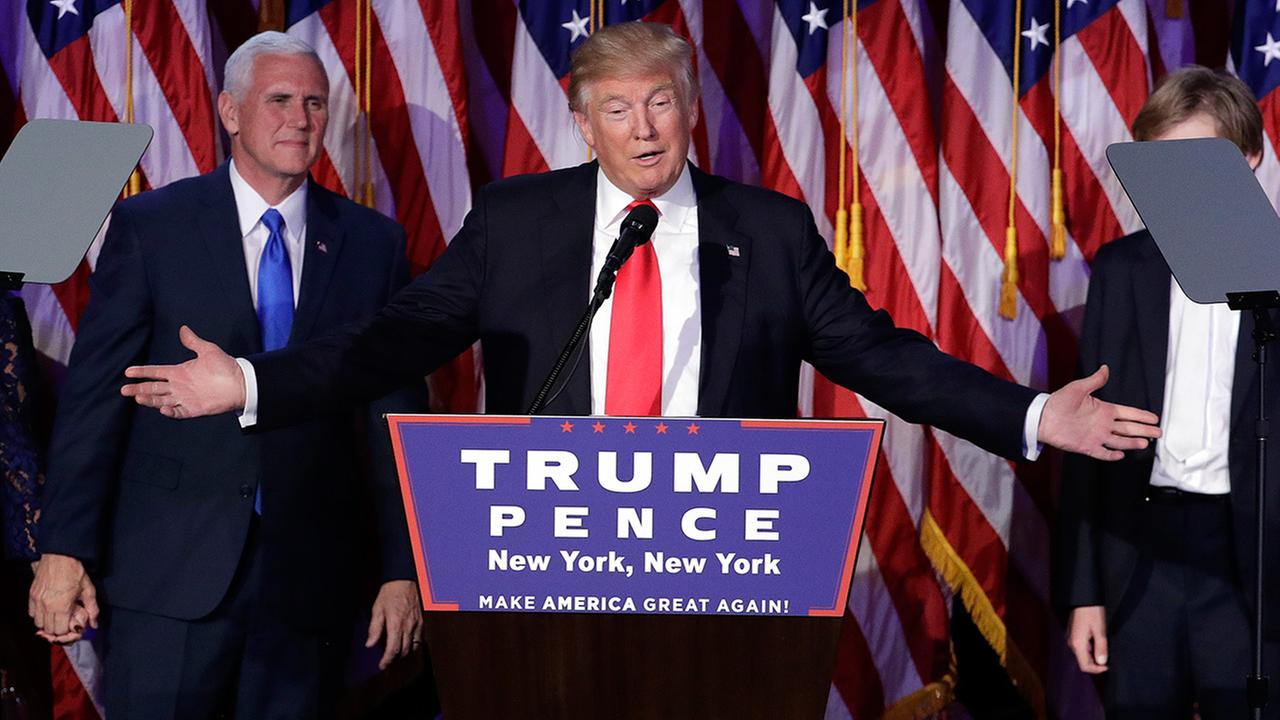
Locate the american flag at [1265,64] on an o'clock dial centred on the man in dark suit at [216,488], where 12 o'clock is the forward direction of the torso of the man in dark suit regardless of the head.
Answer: The american flag is roughly at 9 o'clock from the man in dark suit.

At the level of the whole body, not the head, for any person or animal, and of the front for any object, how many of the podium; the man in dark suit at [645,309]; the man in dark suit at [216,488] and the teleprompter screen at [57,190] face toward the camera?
3

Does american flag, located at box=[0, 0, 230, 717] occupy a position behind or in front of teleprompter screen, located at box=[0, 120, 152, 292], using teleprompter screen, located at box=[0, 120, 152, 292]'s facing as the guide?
in front

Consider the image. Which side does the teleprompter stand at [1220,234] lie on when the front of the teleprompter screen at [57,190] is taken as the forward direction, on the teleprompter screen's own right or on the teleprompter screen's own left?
on the teleprompter screen's own right

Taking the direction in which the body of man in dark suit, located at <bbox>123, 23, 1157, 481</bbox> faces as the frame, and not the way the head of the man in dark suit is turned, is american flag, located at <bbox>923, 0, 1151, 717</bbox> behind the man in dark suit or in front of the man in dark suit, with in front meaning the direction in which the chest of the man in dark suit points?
behind

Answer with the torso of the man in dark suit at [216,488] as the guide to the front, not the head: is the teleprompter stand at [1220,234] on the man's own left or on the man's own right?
on the man's own left

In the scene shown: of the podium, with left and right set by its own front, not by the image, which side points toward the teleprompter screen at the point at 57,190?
right

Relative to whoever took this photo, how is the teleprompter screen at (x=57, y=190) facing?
facing away from the viewer and to the right of the viewer
